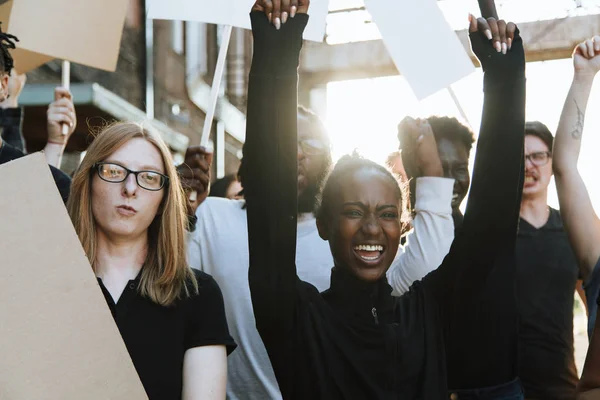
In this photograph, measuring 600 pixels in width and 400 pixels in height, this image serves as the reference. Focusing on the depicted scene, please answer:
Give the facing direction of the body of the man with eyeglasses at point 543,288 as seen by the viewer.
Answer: toward the camera

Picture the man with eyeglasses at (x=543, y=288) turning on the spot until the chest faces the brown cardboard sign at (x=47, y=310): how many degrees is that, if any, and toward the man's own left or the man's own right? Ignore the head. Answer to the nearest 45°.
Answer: approximately 45° to the man's own right

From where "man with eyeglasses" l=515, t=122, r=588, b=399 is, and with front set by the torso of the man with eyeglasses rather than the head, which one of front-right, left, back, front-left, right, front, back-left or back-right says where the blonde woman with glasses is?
front-right

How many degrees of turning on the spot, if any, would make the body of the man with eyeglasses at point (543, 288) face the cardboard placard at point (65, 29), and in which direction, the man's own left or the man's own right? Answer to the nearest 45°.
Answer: approximately 90° to the man's own right

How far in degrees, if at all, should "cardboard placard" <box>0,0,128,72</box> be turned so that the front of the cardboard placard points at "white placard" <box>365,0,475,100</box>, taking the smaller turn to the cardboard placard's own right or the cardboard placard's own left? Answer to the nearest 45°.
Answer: approximately 45° to the cardboard placard's own left

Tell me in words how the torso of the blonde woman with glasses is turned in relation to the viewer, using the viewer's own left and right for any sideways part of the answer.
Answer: facing the viewer

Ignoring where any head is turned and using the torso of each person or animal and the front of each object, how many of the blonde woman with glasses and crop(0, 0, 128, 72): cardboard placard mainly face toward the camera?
2

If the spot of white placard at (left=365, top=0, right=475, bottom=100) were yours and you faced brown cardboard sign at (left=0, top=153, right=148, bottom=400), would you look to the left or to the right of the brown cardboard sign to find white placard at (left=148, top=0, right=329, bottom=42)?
right

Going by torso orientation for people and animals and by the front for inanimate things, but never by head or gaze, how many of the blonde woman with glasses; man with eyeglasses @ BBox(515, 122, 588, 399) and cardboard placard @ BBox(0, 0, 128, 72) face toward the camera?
3
